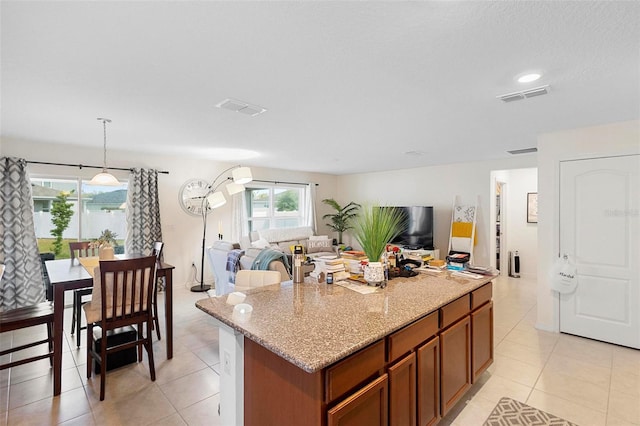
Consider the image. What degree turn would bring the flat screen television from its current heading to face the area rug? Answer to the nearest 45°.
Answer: approximately 45° to its left

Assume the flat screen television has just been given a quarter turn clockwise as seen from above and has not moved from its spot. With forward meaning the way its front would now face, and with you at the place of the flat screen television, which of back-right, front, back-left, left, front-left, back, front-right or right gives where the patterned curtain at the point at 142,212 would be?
left

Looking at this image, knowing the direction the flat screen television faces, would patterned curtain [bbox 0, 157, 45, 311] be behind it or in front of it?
in front

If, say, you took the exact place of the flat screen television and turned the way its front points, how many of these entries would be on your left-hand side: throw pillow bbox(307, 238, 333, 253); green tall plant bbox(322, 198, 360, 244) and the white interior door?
1

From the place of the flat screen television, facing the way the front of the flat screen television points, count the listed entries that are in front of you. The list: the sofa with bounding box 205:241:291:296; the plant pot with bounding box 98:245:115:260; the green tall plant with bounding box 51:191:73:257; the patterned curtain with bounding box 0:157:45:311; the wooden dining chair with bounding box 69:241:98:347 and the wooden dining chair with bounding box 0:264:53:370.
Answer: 6

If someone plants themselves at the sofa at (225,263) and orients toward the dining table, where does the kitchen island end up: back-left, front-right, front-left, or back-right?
front-left

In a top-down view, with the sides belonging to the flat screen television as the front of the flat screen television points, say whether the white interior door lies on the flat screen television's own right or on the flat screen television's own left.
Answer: on the flat screen television's own left

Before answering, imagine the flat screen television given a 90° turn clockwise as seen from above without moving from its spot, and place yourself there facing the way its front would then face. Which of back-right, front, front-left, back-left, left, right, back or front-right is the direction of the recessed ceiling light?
back-left

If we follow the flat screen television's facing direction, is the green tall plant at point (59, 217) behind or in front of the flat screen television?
in front

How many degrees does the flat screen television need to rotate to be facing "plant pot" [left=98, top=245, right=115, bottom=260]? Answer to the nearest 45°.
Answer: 0° — it already faces it

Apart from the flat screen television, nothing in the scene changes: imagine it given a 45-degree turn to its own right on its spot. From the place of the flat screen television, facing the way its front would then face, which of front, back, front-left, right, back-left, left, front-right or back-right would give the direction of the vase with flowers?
front-left

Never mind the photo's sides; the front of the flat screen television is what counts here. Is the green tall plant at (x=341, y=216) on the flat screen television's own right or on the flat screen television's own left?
on the flat screen television's own right

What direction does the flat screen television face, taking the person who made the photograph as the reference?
facing the viewer and to the left of the viewer
